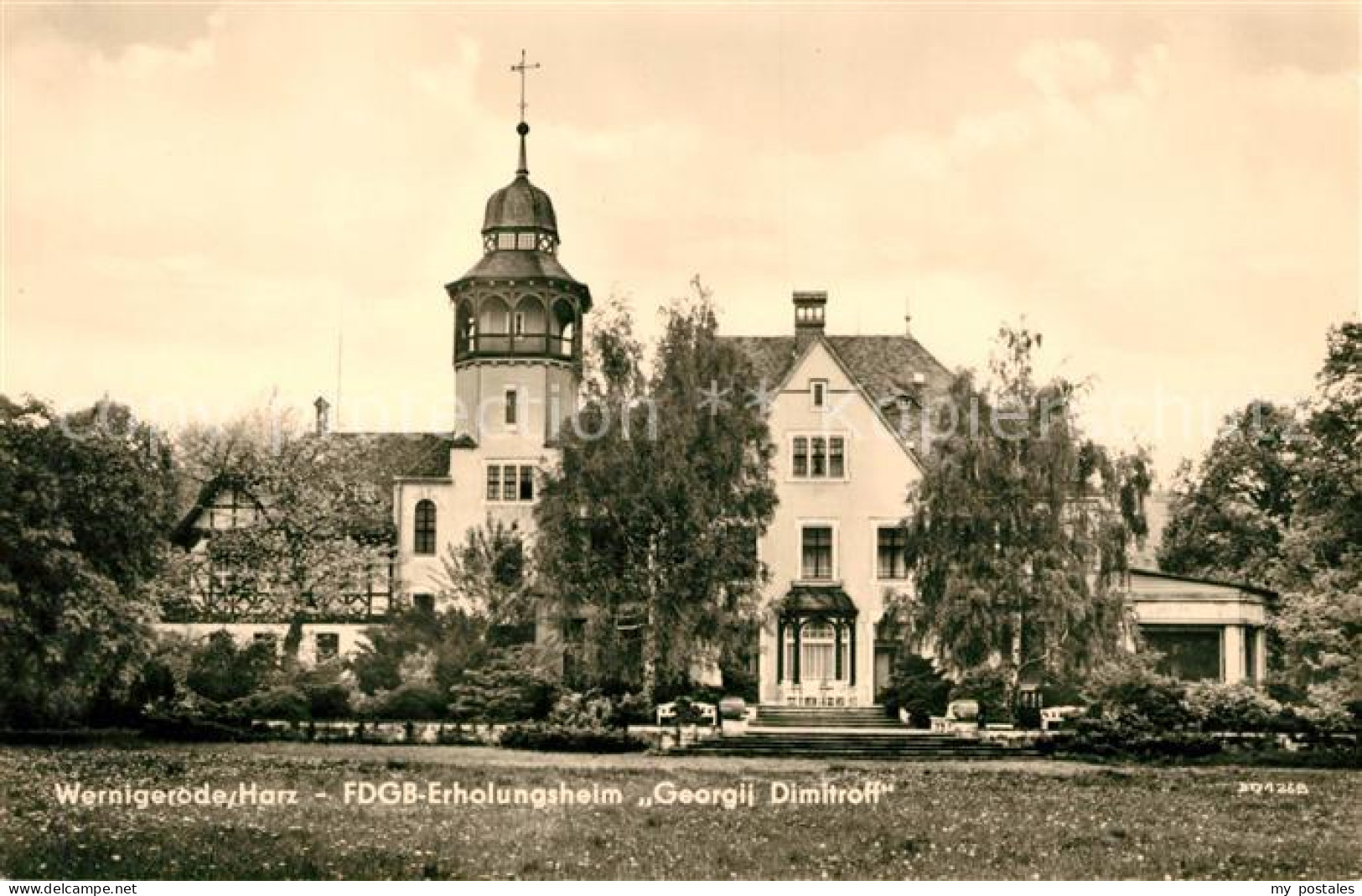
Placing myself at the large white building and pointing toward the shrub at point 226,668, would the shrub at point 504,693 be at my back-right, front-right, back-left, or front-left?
front-left

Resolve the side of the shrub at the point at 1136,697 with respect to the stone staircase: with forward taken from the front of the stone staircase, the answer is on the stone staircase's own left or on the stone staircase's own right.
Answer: on the stone staircase's own left

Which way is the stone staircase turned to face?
toward the camera

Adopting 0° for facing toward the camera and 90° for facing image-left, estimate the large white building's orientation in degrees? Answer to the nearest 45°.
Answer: approximately 0°

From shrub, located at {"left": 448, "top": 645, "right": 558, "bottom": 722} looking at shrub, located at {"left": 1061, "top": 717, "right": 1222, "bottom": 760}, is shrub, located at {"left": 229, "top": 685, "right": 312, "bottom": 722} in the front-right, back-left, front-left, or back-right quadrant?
back-right

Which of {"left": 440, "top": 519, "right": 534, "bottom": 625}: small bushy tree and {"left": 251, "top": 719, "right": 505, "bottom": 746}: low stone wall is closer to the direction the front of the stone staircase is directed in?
the low stone wall

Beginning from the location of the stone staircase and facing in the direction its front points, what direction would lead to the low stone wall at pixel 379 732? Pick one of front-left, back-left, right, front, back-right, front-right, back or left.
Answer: right

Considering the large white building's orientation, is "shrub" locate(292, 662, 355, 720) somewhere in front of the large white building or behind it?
in front

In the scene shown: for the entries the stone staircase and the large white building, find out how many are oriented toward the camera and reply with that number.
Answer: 2

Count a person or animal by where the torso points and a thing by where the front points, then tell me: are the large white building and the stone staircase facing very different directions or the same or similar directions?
same or similar directions

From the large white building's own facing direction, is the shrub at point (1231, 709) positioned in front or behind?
in front

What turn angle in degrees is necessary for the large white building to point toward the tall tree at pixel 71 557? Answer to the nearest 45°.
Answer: approximately 45° to its right

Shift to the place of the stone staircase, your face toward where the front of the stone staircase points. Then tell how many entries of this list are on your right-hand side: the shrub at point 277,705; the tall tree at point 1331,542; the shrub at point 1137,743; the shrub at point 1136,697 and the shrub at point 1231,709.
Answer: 1

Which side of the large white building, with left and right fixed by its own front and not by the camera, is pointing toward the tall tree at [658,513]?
front
